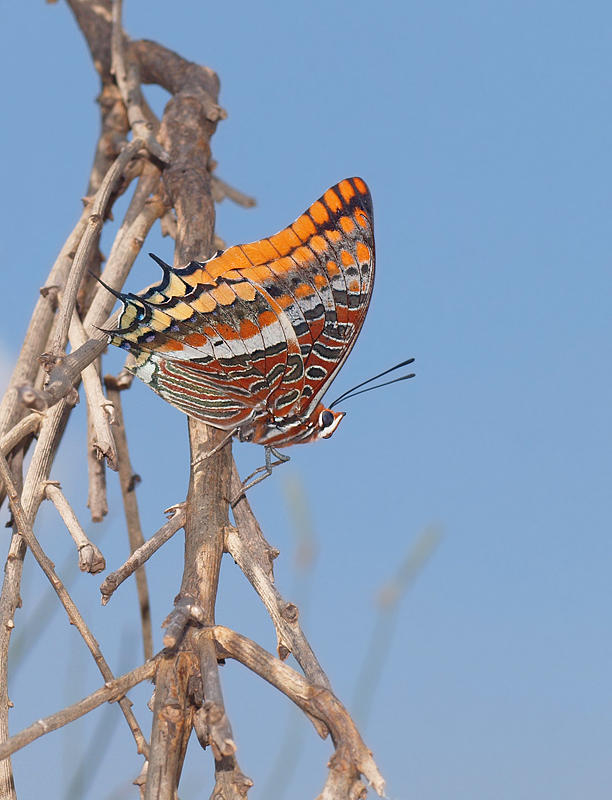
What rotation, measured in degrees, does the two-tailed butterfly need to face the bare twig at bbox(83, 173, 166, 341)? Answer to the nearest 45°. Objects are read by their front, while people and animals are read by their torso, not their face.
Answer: approximately 135° to its left

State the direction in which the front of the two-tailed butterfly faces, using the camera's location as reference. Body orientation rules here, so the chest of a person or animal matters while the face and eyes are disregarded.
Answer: facing to the right of the viewer

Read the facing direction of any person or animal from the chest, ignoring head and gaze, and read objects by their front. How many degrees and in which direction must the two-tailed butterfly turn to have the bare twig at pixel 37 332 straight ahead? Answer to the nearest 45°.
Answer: approximately 135° to its left
